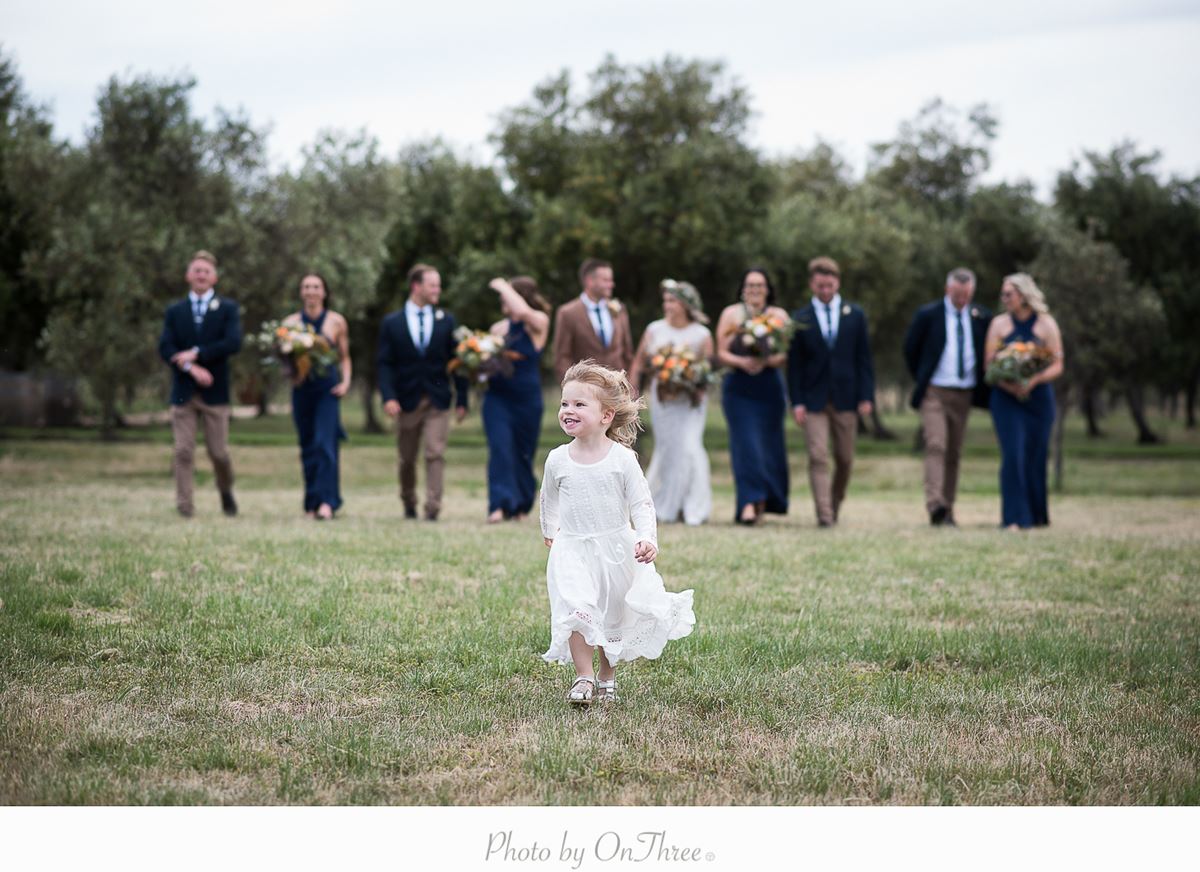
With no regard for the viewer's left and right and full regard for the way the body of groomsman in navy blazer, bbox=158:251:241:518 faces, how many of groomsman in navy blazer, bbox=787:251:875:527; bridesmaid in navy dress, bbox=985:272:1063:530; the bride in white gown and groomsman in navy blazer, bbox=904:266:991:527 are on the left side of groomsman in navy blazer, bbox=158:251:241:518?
4

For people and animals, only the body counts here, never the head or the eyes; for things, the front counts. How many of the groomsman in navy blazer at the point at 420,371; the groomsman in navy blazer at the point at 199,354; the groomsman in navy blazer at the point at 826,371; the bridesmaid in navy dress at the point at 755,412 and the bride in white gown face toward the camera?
5

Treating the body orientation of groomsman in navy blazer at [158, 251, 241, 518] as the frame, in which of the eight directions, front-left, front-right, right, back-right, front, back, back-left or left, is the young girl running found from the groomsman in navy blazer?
front

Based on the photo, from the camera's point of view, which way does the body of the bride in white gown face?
toward the camera

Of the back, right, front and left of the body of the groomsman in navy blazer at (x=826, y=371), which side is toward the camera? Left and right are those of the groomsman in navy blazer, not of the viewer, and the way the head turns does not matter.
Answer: front

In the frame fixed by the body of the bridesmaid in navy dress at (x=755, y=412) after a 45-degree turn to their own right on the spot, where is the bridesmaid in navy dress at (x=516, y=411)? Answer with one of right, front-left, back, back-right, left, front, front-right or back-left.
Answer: front-right

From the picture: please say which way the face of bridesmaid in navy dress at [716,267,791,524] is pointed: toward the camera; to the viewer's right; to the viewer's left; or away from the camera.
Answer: toward the camera

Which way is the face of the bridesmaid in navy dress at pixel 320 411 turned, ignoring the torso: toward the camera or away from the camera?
toward the camera

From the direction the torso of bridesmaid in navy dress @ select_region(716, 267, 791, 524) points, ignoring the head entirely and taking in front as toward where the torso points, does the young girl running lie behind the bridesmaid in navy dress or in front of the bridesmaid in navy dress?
in front

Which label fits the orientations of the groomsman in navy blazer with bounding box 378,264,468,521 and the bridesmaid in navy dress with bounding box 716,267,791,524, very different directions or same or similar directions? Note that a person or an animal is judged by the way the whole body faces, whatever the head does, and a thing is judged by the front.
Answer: same or similar directions

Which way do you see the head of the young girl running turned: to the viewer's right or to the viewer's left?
to the viewer's left

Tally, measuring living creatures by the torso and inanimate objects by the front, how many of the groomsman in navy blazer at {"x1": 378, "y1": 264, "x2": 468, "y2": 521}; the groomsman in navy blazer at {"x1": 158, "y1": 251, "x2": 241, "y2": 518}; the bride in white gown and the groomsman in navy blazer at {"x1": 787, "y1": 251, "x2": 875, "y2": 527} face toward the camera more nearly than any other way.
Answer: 4

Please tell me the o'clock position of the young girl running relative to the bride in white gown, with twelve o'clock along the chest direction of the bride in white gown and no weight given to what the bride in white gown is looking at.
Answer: The young girl running is roughly at 12 o'clock from the bride in white gown.

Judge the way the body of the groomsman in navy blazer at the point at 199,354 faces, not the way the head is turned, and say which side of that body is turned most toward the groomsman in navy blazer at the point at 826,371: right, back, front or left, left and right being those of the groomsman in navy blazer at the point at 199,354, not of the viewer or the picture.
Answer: left

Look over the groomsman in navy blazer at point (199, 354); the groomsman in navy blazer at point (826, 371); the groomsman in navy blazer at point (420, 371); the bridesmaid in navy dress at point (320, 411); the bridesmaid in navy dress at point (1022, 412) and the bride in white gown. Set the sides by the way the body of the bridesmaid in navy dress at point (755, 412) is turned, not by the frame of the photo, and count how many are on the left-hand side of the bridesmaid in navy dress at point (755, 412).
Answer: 2

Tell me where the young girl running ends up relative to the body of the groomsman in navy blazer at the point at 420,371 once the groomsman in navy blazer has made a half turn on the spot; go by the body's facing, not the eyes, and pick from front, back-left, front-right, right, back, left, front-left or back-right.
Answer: back

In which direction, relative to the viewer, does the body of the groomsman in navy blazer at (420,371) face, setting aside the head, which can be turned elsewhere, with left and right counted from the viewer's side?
facing the viewer

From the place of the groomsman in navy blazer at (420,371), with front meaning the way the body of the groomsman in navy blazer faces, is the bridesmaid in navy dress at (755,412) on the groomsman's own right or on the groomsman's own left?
on the groomsman's own left
